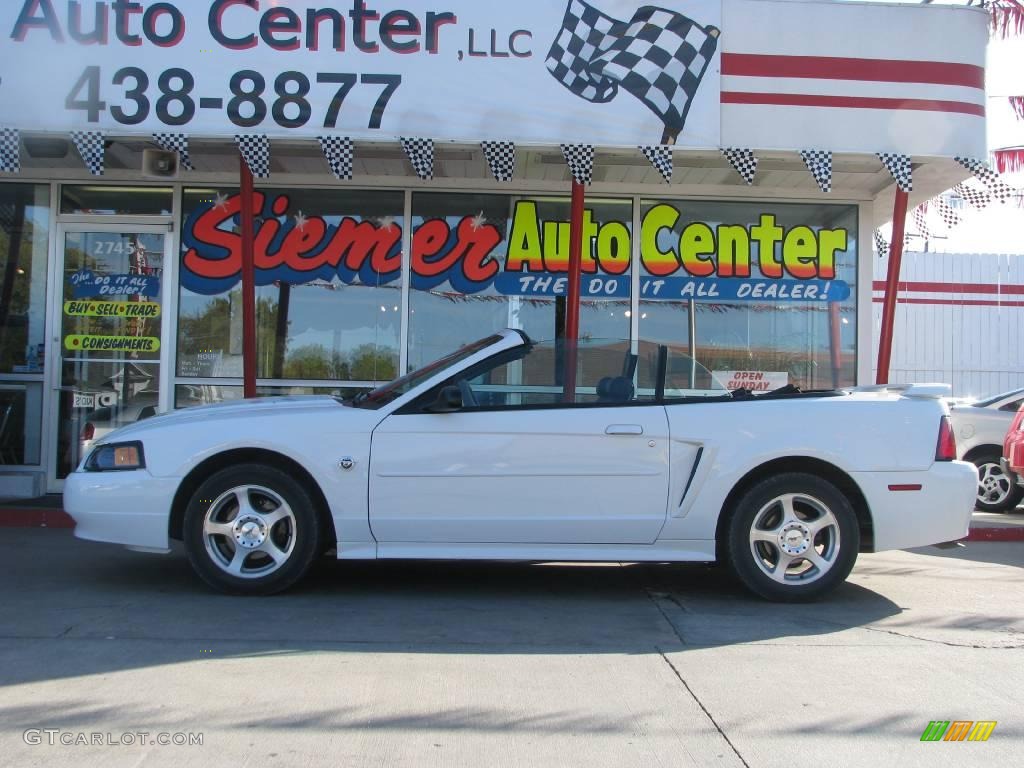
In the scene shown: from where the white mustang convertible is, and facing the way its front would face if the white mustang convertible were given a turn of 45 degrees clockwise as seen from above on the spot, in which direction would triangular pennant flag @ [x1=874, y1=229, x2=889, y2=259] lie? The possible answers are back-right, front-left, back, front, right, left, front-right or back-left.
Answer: right

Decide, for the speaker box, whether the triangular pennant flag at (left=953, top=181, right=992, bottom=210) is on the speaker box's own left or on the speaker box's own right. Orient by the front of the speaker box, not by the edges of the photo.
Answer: on the speaker box's own left

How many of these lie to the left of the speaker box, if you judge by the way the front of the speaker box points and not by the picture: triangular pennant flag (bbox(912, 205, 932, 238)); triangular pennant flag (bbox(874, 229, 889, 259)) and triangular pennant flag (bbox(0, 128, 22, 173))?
2

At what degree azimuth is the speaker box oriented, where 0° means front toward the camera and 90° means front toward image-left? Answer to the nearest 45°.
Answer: approximately 0°

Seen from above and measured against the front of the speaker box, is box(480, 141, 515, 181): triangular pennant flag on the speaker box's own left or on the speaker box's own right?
on the speaker box's own left

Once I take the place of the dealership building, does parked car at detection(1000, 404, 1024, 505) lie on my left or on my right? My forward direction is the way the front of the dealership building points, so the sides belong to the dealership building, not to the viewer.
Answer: on my left

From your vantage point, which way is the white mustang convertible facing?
to the viewer's left
